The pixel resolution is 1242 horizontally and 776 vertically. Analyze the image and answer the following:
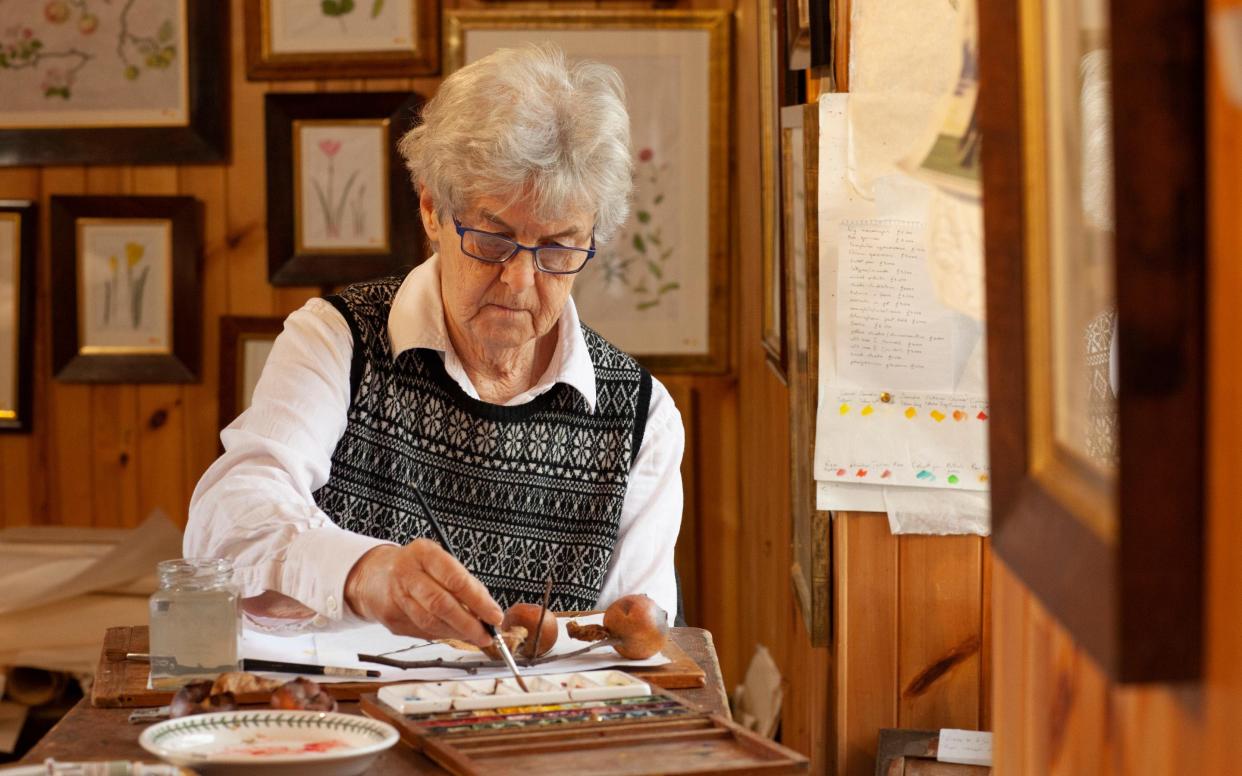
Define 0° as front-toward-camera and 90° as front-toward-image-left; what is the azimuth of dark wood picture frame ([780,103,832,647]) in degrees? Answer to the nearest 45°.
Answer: approximately 90°

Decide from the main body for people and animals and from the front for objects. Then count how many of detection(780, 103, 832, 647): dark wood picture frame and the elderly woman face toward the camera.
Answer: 1

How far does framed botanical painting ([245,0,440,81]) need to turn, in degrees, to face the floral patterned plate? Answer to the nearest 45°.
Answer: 0° — it already faces it

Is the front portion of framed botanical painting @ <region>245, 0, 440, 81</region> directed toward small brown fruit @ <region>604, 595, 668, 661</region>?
yes

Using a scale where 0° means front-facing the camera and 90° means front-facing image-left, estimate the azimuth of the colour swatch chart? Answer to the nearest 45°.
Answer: approximately 0°

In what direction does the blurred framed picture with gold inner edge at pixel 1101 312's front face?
to the viewer's left

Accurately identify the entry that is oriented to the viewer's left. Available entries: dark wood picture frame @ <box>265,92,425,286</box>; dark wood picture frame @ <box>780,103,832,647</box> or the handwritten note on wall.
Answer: dark wood picture frame @ <box>780,103,832,647</box>

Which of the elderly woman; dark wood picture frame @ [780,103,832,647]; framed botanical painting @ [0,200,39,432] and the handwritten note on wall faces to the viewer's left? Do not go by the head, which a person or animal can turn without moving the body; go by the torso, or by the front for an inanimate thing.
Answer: the dark wood picture frame

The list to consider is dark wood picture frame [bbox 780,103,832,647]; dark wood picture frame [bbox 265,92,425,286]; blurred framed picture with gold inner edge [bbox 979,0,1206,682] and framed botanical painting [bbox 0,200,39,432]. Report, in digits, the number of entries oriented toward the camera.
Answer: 2
